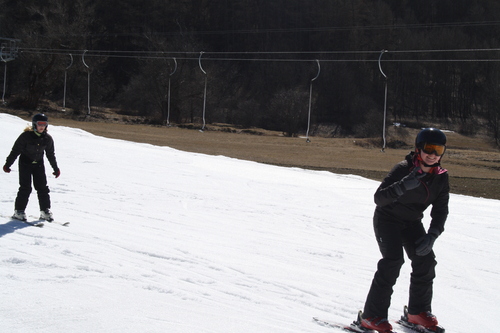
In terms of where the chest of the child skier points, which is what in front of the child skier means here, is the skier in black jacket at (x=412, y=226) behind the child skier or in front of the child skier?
in front

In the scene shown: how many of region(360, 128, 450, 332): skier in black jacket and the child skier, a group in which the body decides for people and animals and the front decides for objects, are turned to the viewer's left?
0

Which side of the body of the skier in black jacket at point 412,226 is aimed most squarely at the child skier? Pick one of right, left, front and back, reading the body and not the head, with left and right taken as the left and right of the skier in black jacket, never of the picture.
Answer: back

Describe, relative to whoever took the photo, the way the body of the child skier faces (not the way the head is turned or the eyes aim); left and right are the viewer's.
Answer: facing the viewer and to the right of the viewer
